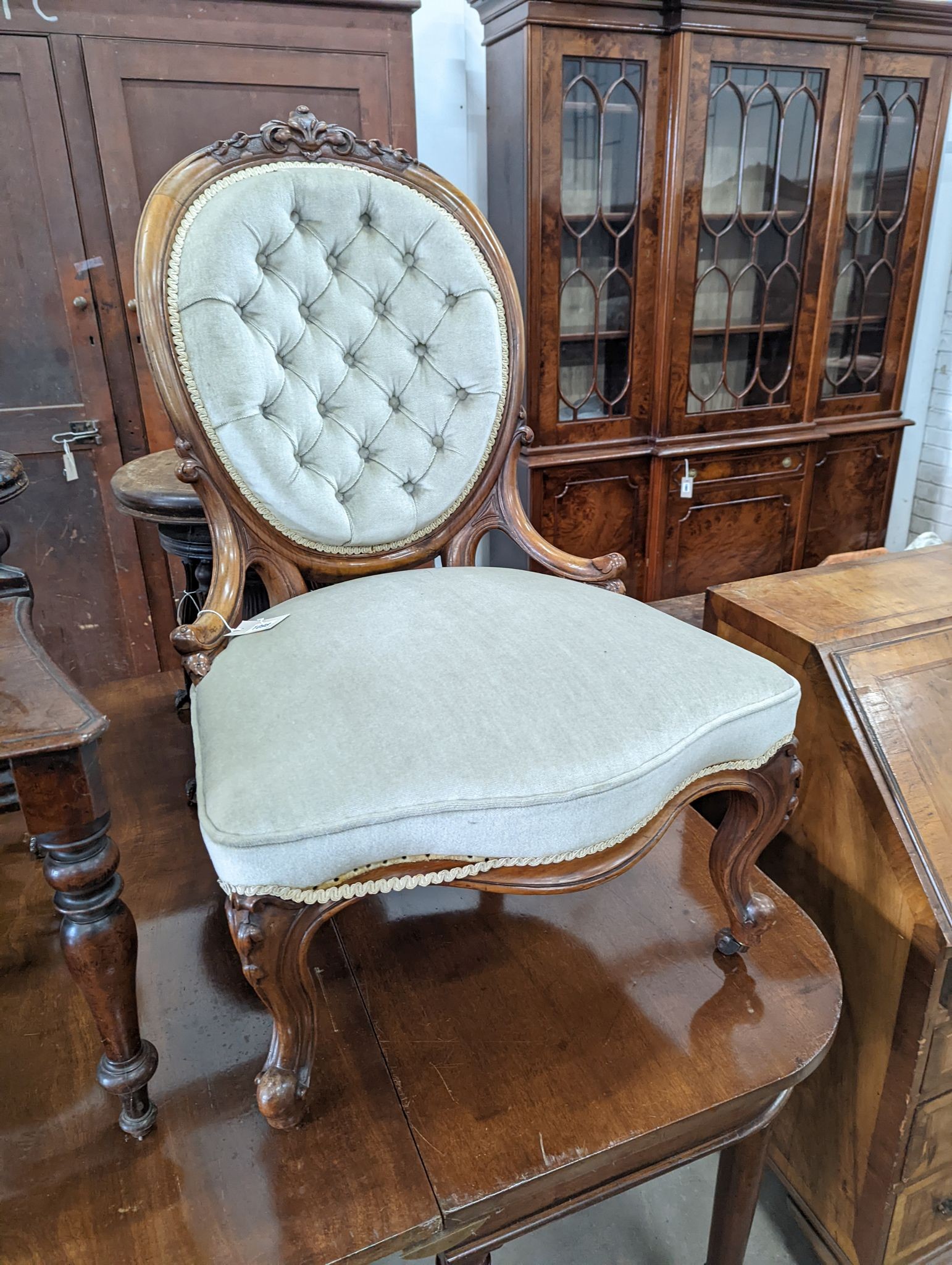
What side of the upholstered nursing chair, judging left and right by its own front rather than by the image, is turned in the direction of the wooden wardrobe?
back

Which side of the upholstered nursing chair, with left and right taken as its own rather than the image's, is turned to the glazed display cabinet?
left

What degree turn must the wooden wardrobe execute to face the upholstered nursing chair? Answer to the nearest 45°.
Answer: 0° — it already faces it

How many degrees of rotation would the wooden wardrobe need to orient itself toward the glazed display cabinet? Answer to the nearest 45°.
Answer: approximately 90° to its left

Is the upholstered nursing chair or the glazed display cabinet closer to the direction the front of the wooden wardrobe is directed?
the upholstered nursing chair

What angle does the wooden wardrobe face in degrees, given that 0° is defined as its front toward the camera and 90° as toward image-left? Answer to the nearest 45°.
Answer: approximately 0°

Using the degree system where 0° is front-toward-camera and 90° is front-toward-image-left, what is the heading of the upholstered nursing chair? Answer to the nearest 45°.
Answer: approximately 315°
